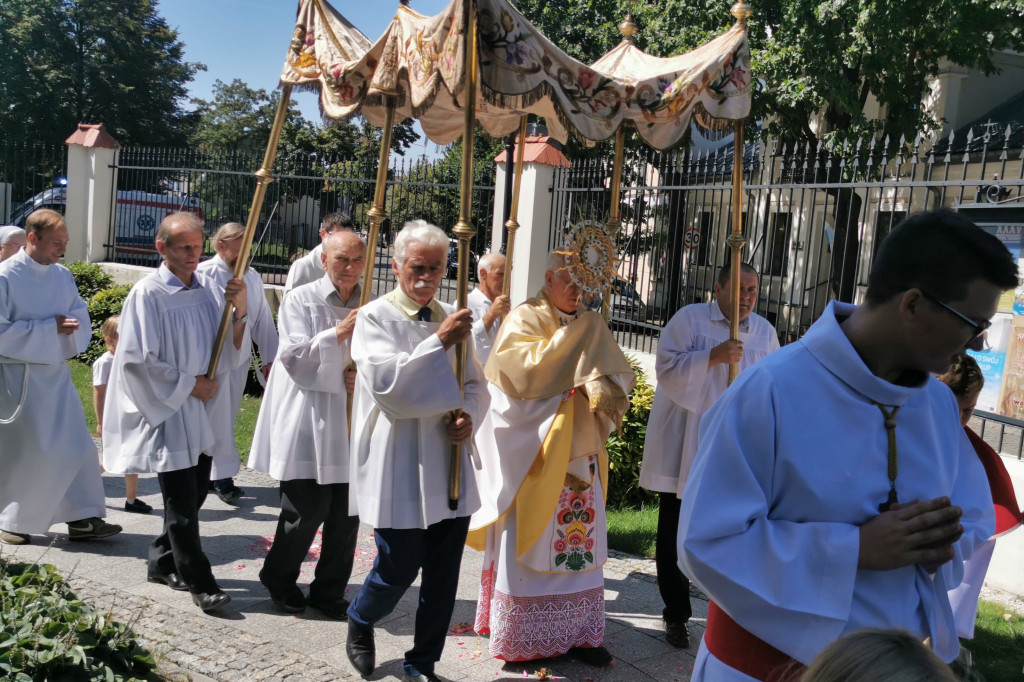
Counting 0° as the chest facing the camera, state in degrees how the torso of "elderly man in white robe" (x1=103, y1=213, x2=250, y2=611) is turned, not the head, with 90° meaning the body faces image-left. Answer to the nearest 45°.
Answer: approximately 315°

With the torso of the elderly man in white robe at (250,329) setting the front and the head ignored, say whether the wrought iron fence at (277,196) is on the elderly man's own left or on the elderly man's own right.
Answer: on the elderly man's own left

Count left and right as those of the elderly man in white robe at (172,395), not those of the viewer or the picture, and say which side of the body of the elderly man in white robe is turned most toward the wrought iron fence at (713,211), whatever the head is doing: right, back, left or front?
left

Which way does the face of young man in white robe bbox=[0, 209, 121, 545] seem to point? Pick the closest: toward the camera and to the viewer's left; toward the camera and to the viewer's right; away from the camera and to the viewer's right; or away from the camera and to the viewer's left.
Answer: toward the camera and to the viewer's right

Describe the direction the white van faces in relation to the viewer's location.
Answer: facing to the left of the viewer

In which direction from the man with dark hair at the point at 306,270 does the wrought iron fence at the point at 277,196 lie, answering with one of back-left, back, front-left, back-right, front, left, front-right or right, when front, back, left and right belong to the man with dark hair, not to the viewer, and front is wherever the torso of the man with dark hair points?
back-left

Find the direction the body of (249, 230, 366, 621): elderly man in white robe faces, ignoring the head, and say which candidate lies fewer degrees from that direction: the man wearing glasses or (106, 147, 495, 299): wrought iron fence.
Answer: the man wearing glasses
